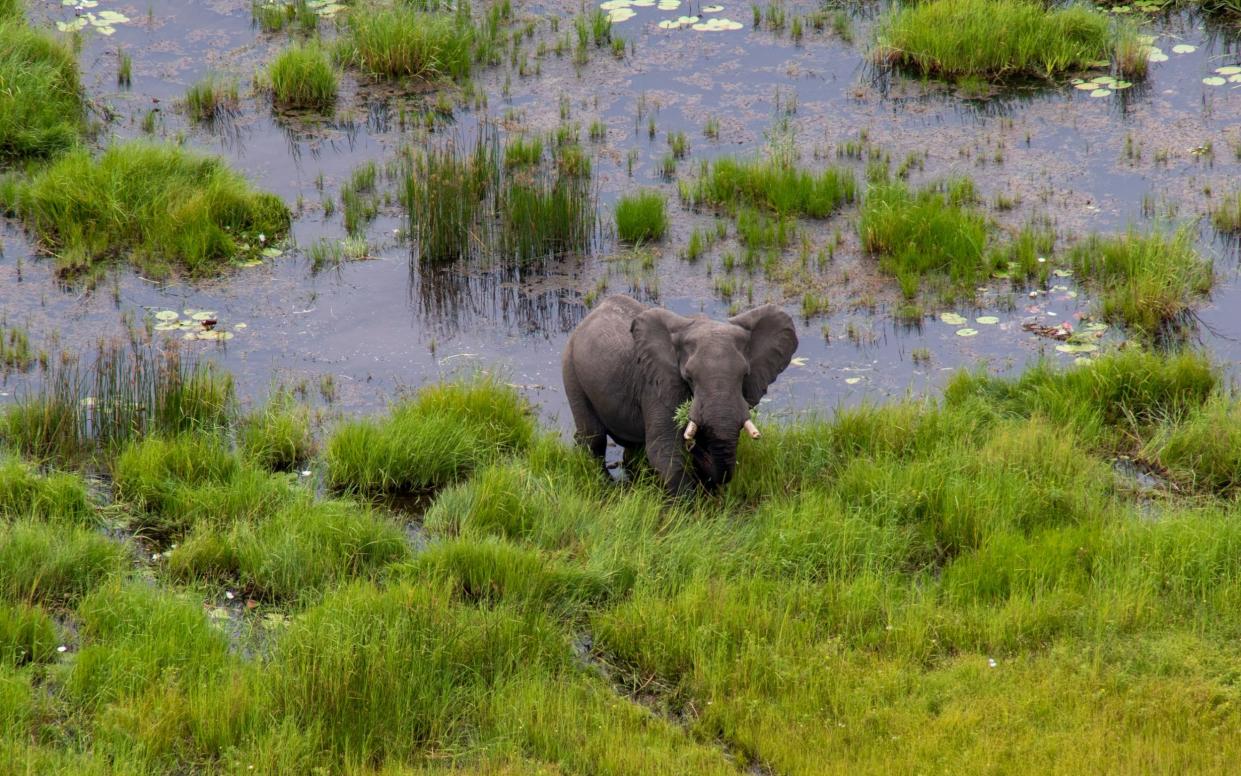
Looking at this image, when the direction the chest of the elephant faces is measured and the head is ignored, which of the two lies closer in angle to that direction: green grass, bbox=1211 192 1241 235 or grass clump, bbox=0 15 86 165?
the green grass

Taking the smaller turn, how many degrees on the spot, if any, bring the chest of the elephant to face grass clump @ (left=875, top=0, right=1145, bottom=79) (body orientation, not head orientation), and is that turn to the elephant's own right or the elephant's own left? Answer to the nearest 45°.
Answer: approximately 90° to the elephant's own left

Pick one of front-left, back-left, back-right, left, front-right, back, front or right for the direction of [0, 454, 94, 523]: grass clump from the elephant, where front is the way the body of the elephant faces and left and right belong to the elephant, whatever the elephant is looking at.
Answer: back-right

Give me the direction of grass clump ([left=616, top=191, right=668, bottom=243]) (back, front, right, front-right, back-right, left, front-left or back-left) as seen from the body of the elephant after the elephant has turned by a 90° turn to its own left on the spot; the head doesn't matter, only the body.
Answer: front-left

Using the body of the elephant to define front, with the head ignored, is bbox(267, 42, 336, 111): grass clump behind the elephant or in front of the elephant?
behind

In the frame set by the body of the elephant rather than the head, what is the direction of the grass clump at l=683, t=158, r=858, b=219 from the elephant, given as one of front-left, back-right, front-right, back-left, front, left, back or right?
back-left

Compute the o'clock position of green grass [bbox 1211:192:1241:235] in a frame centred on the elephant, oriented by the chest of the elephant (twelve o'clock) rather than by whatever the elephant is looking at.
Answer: The green grass is roughly at 9 o'clock from the elephant.

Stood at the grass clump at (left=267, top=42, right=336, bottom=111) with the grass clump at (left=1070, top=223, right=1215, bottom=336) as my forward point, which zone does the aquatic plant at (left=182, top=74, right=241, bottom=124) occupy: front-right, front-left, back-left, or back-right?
back-right

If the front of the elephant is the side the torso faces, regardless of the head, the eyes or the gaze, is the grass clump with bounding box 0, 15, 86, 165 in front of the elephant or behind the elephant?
behind

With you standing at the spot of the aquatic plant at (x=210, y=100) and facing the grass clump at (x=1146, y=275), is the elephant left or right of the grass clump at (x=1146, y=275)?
right

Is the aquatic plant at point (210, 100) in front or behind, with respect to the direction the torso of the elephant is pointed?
behind

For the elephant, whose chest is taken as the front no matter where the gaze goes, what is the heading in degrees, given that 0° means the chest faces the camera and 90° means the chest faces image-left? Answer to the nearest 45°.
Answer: approximately 315°
